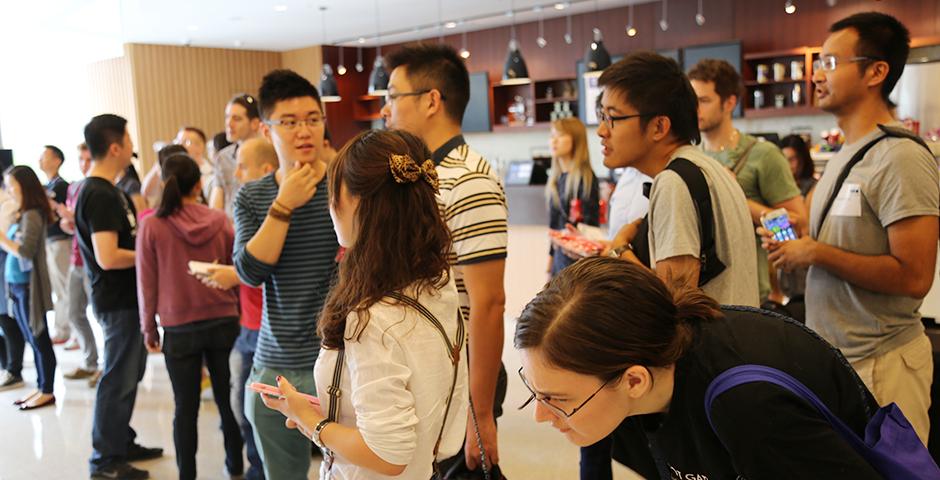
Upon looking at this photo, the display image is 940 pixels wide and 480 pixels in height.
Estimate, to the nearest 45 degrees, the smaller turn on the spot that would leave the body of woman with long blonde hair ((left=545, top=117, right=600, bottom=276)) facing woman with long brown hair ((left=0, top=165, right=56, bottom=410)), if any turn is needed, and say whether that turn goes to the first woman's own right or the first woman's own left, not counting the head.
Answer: approximately 45° to the first woman's own right

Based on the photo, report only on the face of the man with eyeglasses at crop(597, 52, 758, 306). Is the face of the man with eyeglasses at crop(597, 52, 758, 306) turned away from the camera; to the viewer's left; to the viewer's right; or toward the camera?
to the viewer's left

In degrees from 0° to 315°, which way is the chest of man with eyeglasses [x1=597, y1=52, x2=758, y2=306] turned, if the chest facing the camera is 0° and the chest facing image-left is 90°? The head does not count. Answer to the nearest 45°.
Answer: approximately 90°

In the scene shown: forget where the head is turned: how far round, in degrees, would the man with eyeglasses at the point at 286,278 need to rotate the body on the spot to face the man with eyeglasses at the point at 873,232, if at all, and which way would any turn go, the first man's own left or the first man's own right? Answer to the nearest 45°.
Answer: approximately 45° to the first man's own left

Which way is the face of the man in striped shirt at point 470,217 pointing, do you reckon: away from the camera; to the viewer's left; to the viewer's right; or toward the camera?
to the viewer's left

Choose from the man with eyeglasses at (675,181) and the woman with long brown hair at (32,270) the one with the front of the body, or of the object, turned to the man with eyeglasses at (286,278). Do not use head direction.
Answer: the man with eyeglasses at (675,181)

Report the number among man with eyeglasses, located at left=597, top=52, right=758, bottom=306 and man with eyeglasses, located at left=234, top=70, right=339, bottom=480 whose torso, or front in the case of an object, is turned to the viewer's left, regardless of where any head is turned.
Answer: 1

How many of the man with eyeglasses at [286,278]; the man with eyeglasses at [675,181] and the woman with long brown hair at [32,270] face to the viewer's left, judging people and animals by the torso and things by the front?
2

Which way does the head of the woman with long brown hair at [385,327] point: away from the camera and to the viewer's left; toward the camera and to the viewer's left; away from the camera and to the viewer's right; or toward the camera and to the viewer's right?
away from the camera and to the viewer's left
